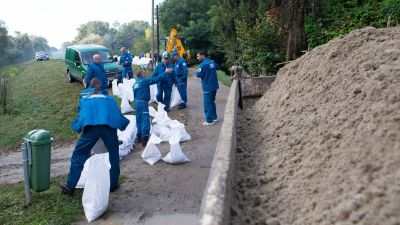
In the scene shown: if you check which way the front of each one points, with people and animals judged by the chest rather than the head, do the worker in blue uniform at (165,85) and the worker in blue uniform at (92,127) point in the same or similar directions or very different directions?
very different directions

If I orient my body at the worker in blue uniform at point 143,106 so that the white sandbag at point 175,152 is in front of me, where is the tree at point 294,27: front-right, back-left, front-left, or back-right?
back-left

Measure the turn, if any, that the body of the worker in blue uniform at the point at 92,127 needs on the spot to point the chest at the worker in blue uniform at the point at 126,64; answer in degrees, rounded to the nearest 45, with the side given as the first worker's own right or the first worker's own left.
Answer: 0° — they already face them

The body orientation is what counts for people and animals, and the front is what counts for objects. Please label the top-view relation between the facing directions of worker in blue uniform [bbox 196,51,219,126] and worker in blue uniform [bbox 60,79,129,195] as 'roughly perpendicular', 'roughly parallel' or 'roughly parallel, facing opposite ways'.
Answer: roughly perpendicular

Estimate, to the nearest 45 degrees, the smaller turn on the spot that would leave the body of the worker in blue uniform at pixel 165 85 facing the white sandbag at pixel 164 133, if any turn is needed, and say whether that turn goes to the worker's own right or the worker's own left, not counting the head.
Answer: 0° — they already face it

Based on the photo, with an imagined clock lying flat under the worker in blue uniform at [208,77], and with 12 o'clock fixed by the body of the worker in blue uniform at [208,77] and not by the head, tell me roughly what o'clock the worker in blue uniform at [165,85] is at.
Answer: the worker in blue uniform at [165,85] is roughly at 2 o'clock from the worker in blue uniform at [208,77].

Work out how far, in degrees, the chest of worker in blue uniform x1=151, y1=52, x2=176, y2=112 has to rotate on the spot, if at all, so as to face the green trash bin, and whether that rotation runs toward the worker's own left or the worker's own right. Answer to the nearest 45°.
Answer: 0° — they already face it

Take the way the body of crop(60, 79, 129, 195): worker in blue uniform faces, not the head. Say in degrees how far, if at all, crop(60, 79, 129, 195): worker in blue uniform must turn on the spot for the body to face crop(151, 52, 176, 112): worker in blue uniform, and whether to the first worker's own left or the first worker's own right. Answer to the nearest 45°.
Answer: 0° — they already face them

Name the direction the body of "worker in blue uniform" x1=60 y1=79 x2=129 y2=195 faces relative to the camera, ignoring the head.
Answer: away from the camera

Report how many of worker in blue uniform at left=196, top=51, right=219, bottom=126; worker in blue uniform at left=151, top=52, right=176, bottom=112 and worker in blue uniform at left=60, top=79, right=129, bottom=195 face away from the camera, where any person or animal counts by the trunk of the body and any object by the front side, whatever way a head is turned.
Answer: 1

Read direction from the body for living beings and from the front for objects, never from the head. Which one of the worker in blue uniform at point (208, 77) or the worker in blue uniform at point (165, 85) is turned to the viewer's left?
the worker in blue uniform at point (208, 77)

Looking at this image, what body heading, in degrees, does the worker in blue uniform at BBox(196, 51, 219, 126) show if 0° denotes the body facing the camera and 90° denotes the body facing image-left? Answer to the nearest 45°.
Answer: approximately 90°

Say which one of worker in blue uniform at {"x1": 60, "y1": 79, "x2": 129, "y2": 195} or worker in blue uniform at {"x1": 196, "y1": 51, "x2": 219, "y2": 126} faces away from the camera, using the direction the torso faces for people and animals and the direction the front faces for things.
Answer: worker in blue uniform at {"x1": 60, "y1": 79, "x2": 129, "y2": 195}
